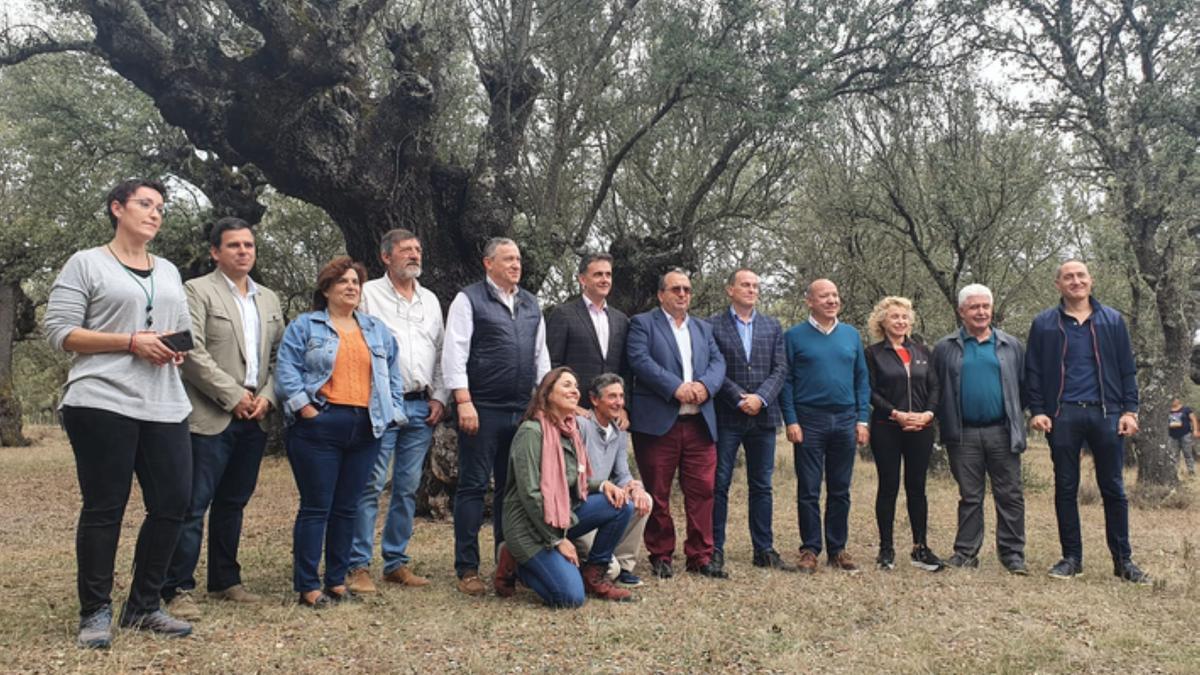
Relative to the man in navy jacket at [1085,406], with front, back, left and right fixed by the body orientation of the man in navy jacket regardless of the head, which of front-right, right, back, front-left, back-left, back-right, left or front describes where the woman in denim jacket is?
front-right

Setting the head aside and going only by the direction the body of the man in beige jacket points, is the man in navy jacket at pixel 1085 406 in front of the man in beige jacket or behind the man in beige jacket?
in front

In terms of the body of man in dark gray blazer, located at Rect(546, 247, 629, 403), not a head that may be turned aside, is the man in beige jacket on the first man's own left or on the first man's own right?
on the first man's own right

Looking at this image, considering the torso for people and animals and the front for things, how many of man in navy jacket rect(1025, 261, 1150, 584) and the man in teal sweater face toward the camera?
2

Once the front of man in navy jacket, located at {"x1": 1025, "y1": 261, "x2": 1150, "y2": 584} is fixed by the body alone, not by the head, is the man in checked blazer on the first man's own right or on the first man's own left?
on the first man's own right

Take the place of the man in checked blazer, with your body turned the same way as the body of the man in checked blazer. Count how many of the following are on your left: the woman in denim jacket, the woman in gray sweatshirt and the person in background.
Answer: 1

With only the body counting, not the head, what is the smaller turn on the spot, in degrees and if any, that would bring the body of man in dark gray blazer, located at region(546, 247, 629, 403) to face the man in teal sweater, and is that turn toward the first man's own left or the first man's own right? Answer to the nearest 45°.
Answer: approximately 45° to the first man's own left

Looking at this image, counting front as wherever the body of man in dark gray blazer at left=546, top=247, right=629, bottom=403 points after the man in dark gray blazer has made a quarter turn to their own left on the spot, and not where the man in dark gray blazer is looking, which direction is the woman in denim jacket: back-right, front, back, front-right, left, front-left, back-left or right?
back

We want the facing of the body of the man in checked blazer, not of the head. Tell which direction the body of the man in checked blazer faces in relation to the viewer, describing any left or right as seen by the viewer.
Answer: facing the viewer and to the right of the viewer

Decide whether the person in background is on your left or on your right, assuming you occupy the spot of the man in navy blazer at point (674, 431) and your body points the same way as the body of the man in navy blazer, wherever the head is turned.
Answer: on your left
